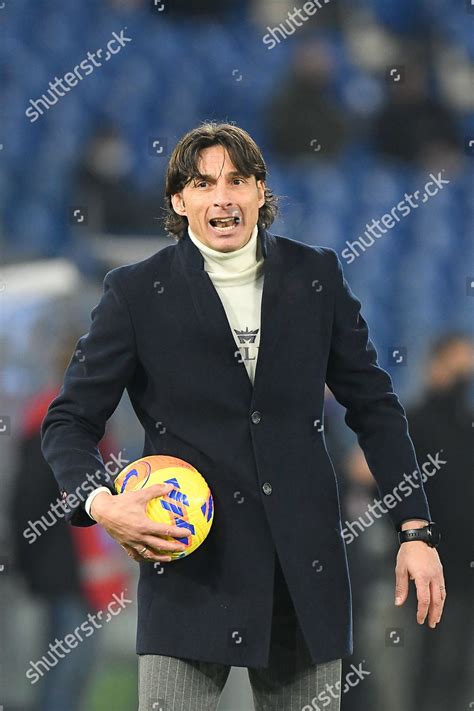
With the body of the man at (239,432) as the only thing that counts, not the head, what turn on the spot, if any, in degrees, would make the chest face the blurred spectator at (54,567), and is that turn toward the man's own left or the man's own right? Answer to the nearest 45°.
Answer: approximately 180°

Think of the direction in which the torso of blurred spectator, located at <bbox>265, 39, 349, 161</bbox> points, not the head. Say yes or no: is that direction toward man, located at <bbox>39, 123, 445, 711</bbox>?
yes

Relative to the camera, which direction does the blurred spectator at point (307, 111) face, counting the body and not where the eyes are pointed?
toward the camera

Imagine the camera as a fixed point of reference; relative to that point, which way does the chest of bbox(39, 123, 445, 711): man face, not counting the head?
toward the camera

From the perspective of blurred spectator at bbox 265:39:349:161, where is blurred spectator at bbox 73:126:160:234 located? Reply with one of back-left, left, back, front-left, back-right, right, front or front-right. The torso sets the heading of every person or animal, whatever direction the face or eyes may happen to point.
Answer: right
